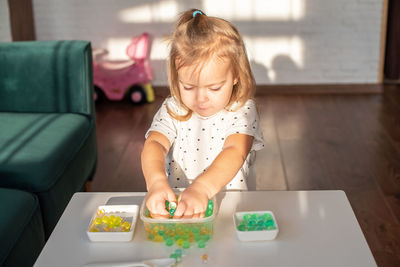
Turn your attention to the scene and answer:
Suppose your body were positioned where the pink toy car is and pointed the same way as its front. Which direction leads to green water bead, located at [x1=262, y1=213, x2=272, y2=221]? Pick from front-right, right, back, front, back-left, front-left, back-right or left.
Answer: left

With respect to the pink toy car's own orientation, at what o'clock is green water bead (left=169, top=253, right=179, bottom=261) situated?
The green water bead is roughly at 9 o'clock from the pink toy car.

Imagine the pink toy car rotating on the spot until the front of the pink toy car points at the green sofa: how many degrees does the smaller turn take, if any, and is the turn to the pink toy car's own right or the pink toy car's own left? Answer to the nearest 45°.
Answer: approximately 90° to the pink toy car's own left

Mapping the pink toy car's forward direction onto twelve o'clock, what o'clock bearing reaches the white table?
The white table is roughly at 9 o'clock from the pink toy car.

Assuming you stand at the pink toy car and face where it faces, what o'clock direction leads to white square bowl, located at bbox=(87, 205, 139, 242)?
The white square bowl is roughly at 9 o'clock from the pink toy car.

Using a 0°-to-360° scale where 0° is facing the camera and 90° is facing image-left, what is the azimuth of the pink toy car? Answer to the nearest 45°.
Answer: approximately 90°

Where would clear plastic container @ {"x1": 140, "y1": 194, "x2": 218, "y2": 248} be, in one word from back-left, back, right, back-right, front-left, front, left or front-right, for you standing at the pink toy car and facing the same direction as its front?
left

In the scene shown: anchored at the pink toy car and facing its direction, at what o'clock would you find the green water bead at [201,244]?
The green water bead is roughly at 9 o'clock from the pink toy car.

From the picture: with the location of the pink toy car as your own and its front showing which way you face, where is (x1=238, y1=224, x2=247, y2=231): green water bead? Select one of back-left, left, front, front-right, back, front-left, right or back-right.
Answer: left

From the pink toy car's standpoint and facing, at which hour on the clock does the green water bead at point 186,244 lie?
The green water bead is roughly at 9 o'clock from the pink toy car.

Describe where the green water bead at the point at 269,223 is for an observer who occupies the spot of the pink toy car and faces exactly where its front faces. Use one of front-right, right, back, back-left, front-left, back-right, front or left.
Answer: left

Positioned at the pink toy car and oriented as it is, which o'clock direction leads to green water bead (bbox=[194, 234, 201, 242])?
The green water bead is roughly at 9 o'clock from the pink toy car.

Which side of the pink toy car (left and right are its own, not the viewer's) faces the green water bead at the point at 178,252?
left
